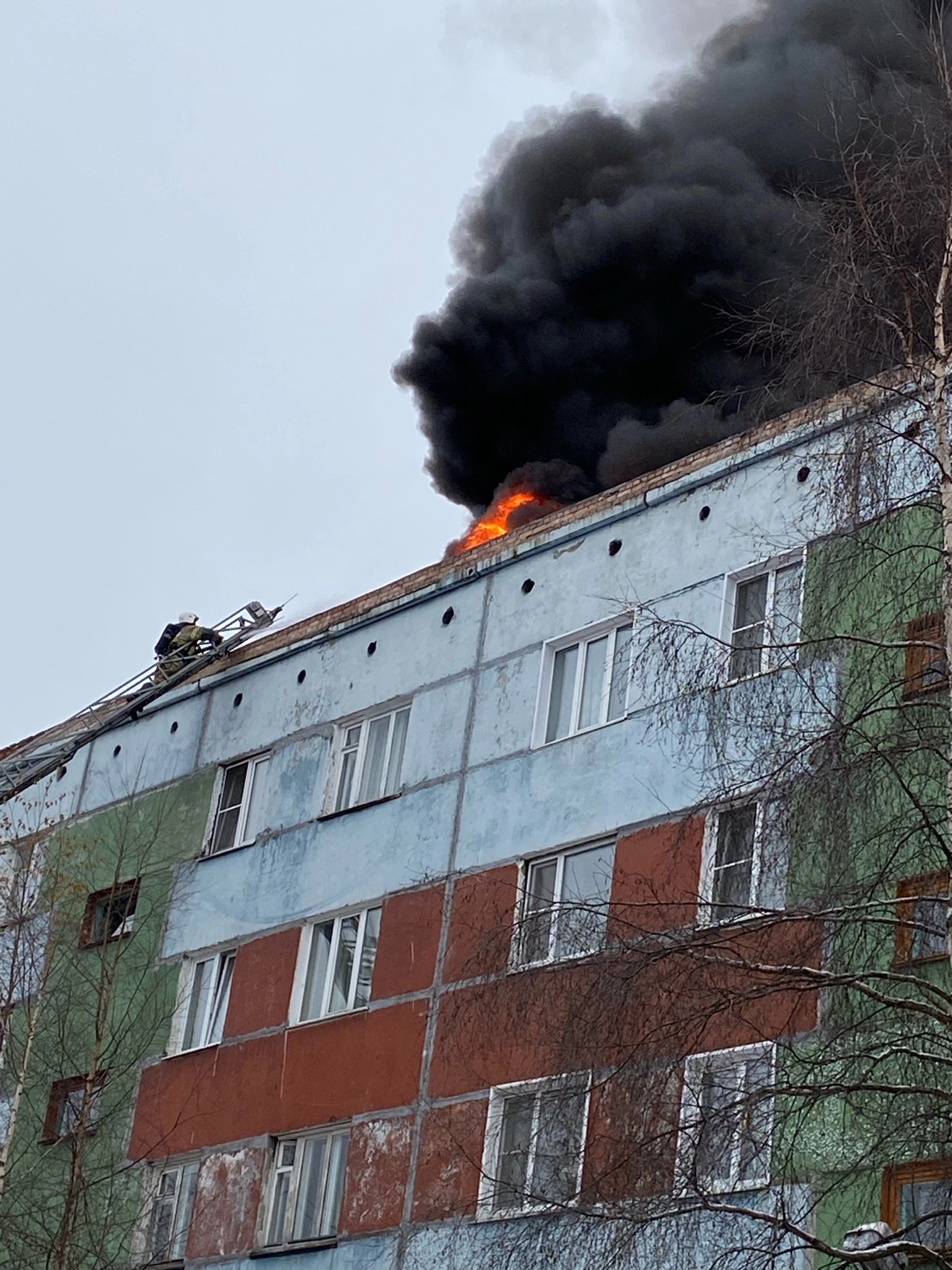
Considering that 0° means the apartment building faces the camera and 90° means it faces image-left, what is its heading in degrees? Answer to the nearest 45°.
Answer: approximately 45°

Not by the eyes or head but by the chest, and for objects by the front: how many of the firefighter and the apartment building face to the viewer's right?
1

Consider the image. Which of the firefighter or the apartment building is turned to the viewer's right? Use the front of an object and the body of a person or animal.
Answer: the firefighter

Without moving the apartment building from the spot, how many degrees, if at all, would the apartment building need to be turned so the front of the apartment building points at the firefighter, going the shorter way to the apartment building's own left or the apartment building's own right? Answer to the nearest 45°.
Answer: approximately 90° to the apartment building's own right
